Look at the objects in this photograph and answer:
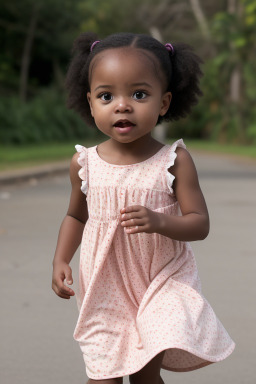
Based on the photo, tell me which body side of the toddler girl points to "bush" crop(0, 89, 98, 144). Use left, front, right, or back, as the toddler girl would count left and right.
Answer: back

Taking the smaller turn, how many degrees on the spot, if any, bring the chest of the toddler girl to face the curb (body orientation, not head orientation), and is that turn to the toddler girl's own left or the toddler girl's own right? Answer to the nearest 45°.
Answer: approximately 180°

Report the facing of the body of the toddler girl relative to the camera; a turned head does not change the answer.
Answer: toward the camera

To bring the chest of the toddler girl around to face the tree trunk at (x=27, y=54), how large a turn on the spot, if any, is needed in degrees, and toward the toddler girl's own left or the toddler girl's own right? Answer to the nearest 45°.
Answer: approximately 180°
